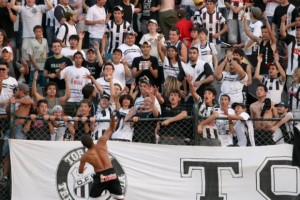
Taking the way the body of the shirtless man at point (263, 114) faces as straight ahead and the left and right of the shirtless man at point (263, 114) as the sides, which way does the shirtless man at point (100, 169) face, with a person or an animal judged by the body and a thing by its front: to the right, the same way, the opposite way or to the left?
the opposite way

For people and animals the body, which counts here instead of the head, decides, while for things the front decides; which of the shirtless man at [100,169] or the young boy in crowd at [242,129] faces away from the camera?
the shirtless man

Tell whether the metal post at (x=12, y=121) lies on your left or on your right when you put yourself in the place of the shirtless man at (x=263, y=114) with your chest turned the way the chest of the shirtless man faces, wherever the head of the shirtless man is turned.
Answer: on your right

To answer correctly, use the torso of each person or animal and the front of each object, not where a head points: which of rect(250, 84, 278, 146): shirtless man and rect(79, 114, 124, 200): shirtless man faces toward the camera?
rect(250, 84, 278, 146): shirtless man

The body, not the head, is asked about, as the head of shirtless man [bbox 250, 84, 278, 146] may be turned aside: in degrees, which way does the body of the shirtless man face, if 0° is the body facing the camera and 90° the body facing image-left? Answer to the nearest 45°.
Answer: approximately 0°

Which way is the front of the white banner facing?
toward the camera

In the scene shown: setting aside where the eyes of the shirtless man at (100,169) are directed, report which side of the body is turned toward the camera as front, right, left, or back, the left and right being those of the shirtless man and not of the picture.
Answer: back

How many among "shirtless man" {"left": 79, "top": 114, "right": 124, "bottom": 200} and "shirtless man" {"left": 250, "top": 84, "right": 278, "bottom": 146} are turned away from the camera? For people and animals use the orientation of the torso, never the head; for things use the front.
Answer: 1

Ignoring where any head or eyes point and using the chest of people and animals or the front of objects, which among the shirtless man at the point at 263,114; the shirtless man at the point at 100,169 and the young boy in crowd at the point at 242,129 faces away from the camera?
the shirtless man at the point at 100,169

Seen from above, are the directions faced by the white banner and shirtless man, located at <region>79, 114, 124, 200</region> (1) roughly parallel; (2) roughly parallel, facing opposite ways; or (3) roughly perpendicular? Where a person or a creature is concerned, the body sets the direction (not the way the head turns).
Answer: roughly parallel, facing opposite ways

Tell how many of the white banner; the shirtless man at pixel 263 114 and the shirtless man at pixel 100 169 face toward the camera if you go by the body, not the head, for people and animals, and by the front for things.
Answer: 2

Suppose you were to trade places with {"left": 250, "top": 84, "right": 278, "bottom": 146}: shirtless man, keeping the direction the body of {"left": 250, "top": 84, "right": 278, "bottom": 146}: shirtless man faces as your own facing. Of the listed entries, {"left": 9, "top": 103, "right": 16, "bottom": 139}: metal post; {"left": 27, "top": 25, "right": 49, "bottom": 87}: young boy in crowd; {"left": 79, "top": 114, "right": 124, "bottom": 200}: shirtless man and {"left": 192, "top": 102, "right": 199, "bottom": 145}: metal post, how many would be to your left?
0

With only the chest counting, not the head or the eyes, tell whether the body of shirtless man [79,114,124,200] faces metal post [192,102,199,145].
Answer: no

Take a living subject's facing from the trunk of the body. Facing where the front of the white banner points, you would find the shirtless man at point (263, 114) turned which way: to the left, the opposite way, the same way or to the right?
the same way
